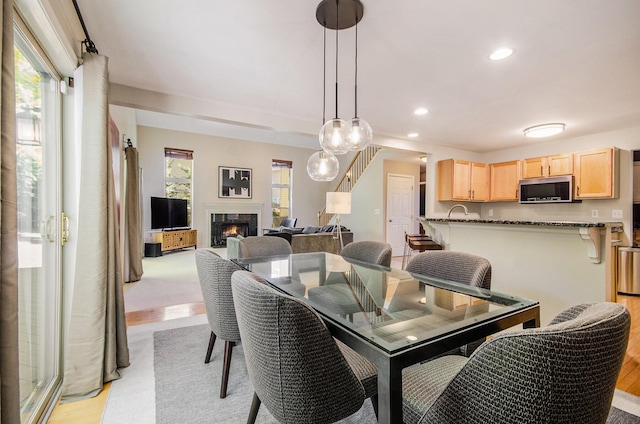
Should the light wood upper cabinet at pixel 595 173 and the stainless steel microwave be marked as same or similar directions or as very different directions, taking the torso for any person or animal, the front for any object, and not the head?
same or similar directions

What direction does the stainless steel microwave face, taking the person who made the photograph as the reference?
facing the viewer and to the left of the viewer

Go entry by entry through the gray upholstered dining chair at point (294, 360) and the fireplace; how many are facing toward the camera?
1

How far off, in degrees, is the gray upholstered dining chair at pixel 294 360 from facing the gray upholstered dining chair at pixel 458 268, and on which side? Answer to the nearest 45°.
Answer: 0° — it already faces it

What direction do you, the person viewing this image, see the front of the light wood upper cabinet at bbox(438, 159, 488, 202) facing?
facing the viewer and to the right of the viewer

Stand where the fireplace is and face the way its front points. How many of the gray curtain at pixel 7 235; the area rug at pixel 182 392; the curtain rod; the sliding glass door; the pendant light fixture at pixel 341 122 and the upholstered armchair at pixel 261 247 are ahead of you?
6

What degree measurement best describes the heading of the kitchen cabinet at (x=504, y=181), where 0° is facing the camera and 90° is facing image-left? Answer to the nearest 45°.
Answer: approximately 45°

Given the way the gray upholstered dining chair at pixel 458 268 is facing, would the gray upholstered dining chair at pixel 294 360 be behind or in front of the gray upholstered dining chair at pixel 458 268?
in front

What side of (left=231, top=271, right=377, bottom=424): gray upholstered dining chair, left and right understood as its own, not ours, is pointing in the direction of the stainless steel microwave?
front

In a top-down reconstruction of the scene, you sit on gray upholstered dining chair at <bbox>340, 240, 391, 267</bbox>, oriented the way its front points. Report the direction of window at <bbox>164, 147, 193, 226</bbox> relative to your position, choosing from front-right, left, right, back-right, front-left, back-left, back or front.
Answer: right

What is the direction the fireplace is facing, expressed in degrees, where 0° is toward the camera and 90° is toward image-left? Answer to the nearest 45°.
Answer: approximately 0°

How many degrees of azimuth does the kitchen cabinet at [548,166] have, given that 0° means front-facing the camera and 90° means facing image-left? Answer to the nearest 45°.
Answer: approximately 45°

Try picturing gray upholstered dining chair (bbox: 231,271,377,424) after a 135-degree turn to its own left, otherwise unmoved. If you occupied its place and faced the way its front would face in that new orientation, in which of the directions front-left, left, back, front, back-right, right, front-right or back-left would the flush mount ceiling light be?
back-right

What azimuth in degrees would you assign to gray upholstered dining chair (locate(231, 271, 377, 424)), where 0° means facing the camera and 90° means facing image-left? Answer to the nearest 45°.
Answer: approximately 225°

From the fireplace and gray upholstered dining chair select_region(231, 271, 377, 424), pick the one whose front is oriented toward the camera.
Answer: the fireplace
